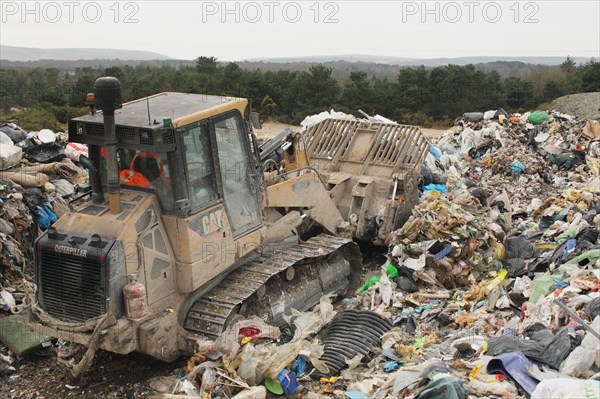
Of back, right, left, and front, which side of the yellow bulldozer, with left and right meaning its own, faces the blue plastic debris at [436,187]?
front

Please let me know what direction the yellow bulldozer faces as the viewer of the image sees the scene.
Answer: facing away from the viewer and to the right of the viewer

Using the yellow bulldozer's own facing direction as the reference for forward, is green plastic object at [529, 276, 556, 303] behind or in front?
in front

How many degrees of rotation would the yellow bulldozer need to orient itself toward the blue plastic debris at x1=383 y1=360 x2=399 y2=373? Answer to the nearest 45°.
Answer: approximately 45° to its right

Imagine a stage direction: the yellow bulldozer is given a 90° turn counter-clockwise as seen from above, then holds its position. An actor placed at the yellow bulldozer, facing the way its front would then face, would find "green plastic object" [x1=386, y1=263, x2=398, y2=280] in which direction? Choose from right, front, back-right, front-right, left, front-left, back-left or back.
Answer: right

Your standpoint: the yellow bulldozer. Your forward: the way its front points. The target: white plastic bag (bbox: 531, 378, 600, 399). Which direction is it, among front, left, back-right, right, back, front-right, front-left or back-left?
right

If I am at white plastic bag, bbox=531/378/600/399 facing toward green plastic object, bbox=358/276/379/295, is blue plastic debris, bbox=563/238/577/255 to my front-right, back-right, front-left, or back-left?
front-right

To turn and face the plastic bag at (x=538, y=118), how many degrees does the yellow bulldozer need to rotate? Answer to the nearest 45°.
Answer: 0° — it already faces it

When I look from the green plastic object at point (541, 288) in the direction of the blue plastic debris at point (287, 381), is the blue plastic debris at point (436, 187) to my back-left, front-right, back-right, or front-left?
back-right

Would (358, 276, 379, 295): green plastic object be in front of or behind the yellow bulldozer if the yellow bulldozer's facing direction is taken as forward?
in front

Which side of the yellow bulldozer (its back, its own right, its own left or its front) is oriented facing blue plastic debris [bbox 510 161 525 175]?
front

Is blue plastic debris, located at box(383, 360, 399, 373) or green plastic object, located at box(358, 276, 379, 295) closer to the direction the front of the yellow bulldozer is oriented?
the green plastic object
